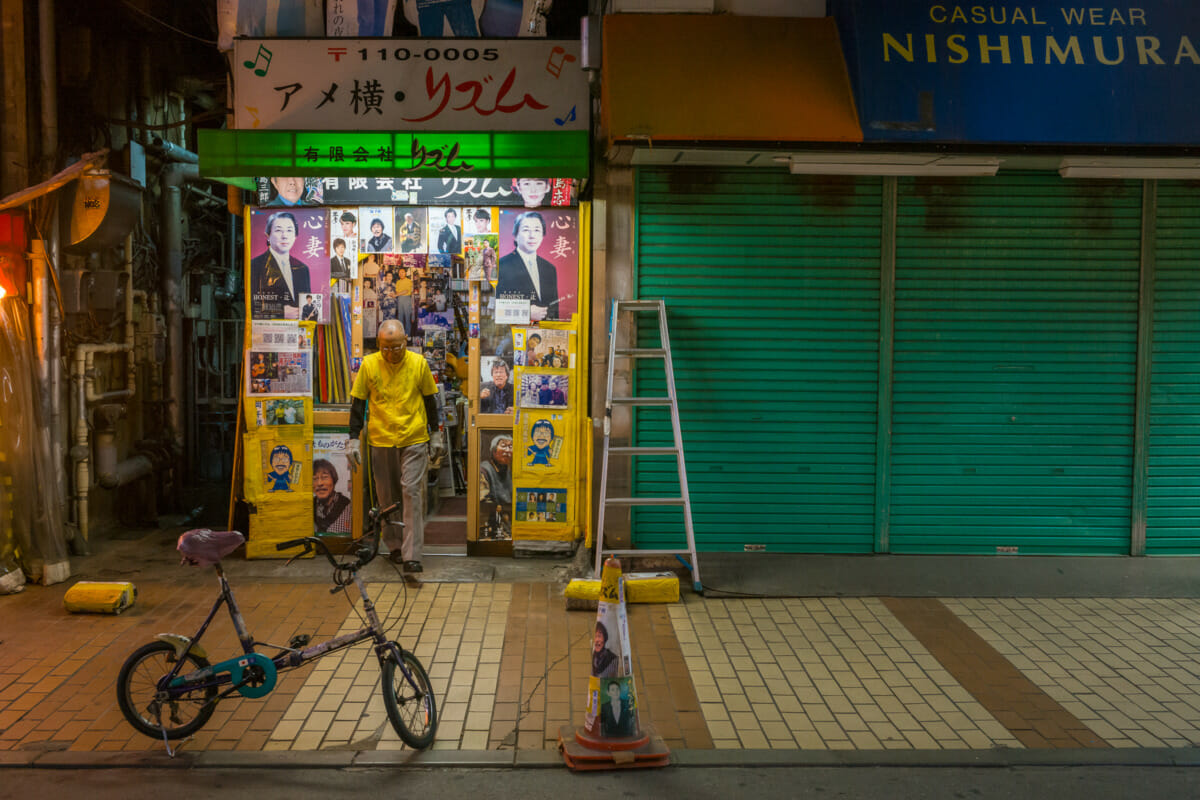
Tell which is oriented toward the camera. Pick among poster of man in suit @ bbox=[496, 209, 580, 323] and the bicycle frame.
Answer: the poster of man in suit

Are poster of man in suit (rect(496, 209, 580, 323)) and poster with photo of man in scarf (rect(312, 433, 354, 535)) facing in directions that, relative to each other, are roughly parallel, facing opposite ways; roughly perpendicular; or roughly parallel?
roughly parallel

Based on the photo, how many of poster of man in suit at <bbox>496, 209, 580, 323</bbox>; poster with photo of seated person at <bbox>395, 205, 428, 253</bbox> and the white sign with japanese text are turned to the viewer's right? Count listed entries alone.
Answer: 0

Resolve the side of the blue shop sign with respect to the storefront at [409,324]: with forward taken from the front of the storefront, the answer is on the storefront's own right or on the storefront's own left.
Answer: on the storefront's own left

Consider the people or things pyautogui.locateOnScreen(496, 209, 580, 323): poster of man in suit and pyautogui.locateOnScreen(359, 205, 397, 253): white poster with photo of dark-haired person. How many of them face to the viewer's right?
0

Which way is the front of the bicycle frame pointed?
to the viewer's right

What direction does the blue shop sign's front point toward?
toward the camera

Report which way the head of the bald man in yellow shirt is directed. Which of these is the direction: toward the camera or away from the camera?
toward the camera

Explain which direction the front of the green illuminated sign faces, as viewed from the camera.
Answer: facing the viewer

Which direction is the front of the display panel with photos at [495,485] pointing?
toward the camera

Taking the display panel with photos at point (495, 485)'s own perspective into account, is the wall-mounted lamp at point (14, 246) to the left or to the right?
on its right

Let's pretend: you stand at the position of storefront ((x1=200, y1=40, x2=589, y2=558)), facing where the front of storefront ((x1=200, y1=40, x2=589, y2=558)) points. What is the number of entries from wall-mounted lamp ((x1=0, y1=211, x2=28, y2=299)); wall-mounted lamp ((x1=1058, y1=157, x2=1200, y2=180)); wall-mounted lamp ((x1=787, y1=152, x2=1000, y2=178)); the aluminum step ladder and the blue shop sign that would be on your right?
1

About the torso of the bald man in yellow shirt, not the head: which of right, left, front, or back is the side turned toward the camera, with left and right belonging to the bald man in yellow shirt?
front

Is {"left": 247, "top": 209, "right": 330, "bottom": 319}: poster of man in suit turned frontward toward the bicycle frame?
yes
